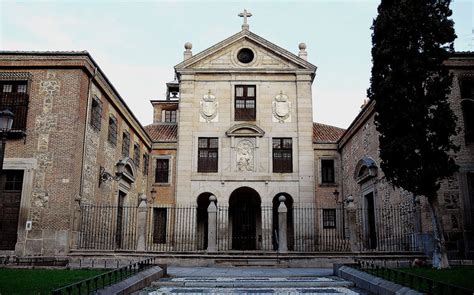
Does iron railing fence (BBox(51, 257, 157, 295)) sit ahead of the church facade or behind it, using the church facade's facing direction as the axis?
ahead

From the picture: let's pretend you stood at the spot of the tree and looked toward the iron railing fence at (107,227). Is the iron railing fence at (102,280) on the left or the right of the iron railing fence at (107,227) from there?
left

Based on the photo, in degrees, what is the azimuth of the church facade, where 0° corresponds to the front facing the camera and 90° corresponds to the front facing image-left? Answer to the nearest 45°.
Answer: approximately 0°

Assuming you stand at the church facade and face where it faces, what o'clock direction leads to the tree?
The tree is roughly at 11 o'clock from the church facade.
